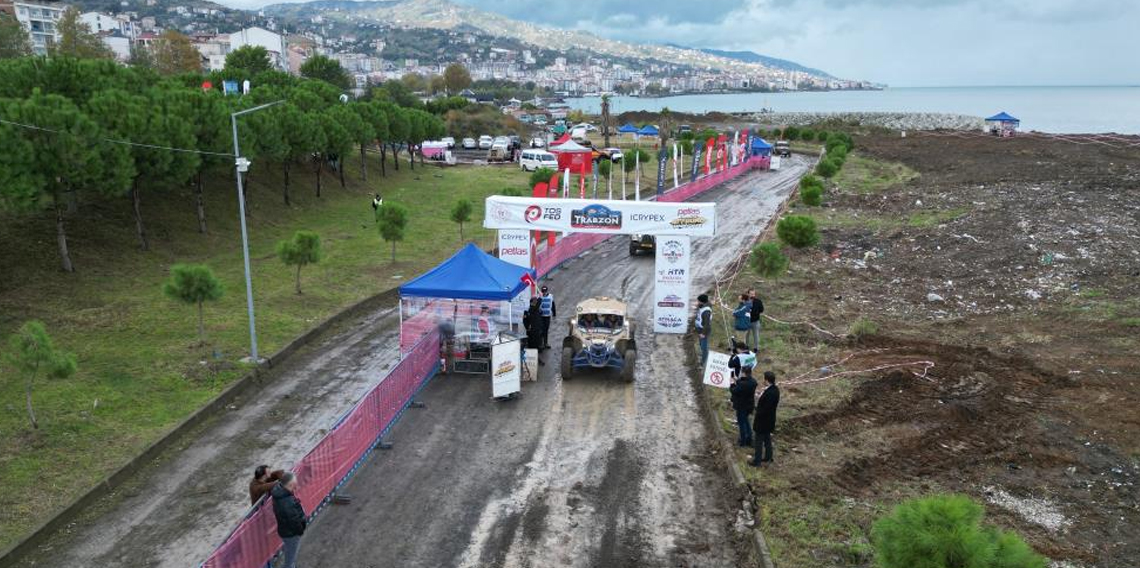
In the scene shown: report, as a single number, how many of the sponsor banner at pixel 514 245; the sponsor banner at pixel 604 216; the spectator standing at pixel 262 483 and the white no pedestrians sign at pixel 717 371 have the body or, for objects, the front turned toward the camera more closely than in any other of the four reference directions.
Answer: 3

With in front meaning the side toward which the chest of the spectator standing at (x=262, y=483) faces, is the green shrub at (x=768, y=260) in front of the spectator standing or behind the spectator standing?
in front

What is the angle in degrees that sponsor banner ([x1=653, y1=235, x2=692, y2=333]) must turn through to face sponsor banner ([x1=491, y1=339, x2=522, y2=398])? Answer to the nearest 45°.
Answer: approximately 45° to its right

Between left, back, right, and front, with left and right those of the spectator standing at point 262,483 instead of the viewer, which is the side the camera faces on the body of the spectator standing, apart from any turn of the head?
right

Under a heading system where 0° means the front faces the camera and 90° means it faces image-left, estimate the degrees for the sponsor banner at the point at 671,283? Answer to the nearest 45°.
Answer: approximately 0°

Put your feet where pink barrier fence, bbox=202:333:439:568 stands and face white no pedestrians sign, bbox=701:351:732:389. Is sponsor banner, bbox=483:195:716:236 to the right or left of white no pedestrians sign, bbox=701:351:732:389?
left

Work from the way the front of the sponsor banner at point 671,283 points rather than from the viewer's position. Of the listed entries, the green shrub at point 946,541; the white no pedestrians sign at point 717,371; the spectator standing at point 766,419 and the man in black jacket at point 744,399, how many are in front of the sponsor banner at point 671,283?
4

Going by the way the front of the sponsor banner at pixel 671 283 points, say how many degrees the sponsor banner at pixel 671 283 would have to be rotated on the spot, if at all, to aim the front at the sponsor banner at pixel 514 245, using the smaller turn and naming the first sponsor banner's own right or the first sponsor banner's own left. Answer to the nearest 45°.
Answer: approximately 90° to the first sponsor banner's own right

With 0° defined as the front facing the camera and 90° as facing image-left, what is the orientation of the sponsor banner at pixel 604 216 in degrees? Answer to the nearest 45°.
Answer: approximately 0°

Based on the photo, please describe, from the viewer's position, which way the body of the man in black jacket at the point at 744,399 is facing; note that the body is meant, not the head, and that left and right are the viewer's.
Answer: facing away from the viewer and to the left of the viewer
